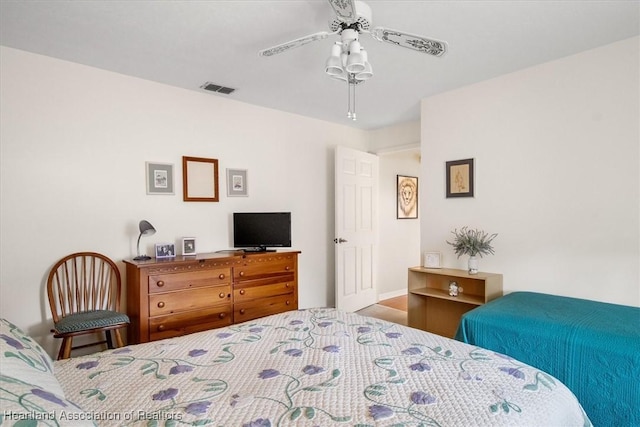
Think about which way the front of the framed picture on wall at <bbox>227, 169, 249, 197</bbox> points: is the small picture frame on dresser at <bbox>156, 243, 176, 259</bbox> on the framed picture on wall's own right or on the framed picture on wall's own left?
on the framed picture on wall's own right

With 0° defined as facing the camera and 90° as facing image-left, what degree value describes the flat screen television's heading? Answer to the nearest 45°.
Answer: approximately 0°

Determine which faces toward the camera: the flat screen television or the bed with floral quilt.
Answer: the flat screen television

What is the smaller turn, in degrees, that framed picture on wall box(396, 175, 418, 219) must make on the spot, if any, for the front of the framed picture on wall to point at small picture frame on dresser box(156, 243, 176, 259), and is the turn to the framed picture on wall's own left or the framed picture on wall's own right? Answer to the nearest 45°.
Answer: approximately 90° to the framed picture on wall's own right

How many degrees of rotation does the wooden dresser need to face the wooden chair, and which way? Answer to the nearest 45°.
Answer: approximately 135° to its right

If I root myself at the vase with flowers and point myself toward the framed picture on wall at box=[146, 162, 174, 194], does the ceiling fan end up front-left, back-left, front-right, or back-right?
front-left

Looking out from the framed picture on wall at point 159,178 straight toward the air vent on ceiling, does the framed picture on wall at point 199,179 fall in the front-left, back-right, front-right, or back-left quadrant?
front-left

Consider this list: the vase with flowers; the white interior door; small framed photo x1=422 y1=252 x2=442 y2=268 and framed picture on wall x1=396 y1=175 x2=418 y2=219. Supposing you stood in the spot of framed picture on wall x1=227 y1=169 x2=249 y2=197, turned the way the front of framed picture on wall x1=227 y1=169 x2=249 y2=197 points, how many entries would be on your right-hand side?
0

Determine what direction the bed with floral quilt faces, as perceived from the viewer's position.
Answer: facing away from the viewer and to the right of the viewer

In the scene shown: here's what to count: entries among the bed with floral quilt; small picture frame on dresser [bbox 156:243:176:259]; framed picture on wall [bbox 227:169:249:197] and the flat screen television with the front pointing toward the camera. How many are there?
3

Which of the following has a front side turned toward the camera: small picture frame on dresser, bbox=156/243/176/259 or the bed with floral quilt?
the small picture frame on dresser

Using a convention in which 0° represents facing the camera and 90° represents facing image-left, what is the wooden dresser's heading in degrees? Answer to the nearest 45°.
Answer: approximately 315°

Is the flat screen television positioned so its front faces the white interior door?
no

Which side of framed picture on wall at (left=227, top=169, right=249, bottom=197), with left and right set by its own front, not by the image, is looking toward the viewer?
front

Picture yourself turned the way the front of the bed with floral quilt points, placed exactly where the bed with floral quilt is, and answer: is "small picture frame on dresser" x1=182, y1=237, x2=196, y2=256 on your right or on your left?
on your left

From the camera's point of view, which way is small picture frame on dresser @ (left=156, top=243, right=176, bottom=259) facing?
toward the camera

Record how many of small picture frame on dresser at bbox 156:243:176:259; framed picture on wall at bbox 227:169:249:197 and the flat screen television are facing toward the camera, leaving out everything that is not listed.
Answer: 3

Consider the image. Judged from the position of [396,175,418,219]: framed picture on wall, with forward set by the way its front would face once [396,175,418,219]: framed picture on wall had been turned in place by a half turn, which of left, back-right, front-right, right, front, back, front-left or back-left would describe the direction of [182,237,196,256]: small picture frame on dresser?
left
